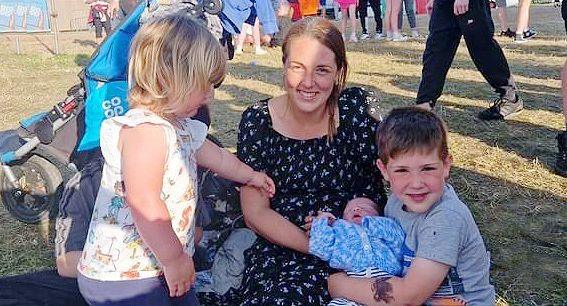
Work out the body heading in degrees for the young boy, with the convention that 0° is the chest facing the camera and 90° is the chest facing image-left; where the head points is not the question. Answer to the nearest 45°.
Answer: approximately 45°

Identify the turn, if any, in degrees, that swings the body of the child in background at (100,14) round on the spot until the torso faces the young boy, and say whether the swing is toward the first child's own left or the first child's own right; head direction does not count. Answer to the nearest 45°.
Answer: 0° — they already face them

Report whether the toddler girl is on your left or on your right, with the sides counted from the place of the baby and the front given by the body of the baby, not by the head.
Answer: on your right

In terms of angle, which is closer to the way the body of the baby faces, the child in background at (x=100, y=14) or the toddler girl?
the toddler girl

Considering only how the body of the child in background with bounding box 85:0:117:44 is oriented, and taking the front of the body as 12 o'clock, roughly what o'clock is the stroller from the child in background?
The stroller is roughly at 12 o'clock from the child in background.

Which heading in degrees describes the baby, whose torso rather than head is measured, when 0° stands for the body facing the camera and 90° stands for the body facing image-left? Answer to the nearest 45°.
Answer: approximately 0°

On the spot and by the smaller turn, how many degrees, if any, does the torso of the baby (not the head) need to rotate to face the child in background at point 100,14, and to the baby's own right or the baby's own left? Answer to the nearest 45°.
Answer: approximately 135° to the baby's own right

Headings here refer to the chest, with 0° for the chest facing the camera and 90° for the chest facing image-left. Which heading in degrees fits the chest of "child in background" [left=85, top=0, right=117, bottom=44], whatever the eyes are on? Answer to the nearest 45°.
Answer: approximately 0°

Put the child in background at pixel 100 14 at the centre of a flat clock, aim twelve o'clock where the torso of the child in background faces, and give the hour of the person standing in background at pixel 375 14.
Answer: The person standing in background is roughly at 10 o'clock from the child in background.
